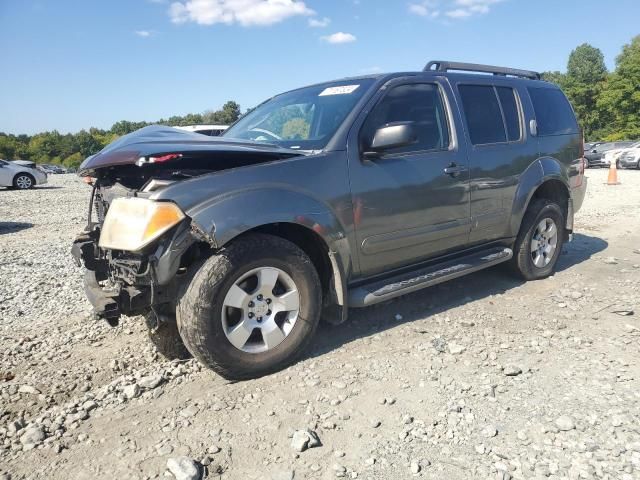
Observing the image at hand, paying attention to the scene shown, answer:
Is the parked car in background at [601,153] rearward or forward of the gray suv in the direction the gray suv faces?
rearward

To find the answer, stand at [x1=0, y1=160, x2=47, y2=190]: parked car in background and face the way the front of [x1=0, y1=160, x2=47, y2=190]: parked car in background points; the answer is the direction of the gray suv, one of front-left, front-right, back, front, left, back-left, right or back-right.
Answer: right

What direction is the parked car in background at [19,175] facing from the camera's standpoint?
to the viewer's right

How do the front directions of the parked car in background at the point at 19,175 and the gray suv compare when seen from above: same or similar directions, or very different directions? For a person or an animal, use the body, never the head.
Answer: very different directions

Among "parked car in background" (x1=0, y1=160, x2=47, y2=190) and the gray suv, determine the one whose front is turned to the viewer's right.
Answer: the parked car in background

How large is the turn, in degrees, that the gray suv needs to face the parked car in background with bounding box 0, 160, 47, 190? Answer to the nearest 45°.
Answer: approximately 90° to its right
